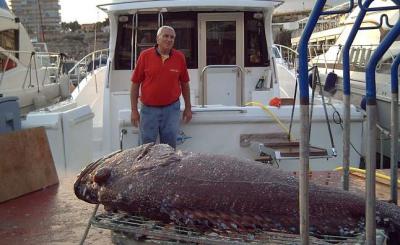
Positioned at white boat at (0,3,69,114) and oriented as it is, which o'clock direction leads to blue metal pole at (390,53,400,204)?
The blue metal pole is roughly at 4 o'clock from the white boat.

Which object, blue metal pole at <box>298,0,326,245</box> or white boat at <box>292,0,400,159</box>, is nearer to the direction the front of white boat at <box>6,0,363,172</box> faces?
the white boat

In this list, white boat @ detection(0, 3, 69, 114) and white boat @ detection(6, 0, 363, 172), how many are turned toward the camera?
0

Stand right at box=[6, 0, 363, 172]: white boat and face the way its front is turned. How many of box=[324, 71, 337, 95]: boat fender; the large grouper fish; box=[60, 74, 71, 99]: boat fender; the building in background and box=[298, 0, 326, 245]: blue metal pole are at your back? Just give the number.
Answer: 2

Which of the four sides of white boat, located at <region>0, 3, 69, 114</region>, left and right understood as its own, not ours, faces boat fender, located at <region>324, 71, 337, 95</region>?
right

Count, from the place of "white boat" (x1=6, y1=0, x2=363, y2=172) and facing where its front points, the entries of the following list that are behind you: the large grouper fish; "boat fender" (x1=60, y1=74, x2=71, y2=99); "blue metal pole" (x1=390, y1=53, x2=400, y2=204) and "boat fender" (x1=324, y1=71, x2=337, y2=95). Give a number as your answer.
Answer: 2

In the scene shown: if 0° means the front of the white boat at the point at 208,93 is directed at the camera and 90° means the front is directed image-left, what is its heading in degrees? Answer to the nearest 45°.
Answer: approximately 180°

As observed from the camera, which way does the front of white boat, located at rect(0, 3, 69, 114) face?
facing away from the viewer and to the right of the viewer

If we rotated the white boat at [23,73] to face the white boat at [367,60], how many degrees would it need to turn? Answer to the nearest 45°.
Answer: approximately 90° to its right

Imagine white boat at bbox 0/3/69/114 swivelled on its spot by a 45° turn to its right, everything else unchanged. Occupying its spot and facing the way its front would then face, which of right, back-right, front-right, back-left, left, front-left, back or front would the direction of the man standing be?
right

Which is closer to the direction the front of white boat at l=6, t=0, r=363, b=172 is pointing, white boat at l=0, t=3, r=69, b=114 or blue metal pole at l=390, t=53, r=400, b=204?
the white boat

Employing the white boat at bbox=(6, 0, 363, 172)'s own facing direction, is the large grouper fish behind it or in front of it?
behind
